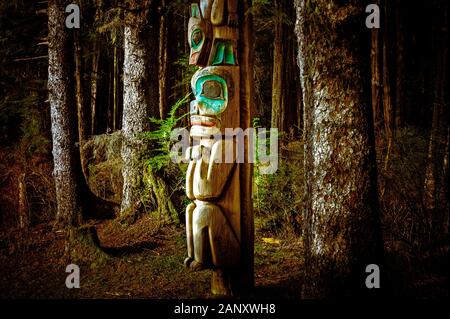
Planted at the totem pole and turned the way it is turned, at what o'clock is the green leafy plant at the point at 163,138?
The green leafy plant is roughly at 4 o'clock from the totem pole.

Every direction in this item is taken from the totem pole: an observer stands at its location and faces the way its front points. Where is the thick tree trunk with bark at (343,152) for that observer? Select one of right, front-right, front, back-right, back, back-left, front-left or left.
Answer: left

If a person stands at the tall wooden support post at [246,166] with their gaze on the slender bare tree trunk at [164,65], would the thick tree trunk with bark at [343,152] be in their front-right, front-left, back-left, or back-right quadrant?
back-right

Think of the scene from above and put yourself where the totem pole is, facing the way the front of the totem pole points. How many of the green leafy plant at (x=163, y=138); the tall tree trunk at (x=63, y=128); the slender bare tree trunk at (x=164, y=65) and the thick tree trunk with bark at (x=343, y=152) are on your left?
1

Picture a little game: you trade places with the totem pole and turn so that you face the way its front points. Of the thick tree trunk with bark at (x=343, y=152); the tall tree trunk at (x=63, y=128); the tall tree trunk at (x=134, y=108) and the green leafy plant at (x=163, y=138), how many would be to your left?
1

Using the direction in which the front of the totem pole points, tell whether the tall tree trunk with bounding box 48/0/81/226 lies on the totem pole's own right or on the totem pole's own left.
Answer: on the totem pole's own right

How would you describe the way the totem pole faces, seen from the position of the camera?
facing the viewer and to the left of the viewer

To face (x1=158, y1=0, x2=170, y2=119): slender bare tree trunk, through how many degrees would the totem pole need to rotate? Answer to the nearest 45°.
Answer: approximately 135° to its right
